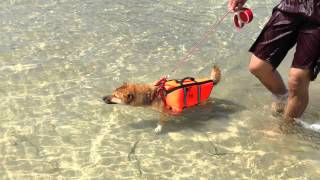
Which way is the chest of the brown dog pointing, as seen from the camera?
to the viewer's left
